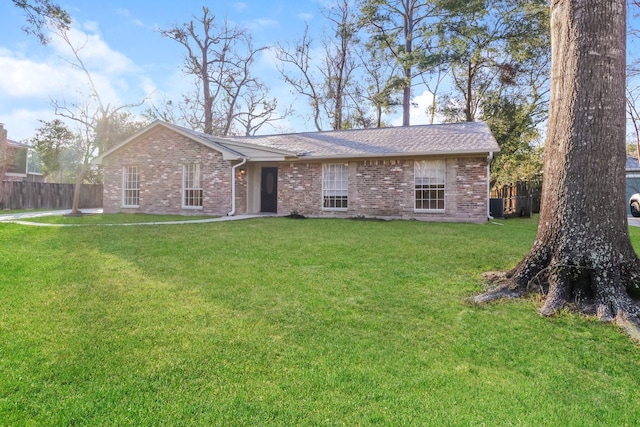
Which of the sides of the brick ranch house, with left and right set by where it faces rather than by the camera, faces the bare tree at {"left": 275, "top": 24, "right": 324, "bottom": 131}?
back

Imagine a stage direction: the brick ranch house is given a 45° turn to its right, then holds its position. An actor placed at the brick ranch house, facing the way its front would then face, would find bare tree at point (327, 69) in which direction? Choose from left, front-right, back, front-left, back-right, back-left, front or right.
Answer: back-right

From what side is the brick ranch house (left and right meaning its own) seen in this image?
front

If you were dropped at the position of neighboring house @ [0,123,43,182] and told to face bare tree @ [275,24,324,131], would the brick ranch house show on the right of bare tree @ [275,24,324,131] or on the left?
right

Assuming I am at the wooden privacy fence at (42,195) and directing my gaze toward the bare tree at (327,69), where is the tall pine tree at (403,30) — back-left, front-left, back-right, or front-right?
front-right

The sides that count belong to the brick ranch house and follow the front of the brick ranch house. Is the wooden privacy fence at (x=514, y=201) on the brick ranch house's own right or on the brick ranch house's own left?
on the brick ranch house's own left

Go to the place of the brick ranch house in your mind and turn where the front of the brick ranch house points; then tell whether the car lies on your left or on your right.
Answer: on your left

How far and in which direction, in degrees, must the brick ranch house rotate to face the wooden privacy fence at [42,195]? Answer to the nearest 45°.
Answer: approximately 135° to its right

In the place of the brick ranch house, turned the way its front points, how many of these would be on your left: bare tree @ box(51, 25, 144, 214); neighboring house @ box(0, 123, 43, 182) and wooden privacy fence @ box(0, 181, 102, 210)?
0

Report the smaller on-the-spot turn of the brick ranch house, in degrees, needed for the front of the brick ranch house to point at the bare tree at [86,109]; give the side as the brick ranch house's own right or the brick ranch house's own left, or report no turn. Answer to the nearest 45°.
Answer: approximately 90° to the brick ranch house's own right

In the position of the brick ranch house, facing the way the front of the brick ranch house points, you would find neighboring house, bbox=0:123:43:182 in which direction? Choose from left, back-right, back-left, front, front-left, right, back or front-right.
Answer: back-right

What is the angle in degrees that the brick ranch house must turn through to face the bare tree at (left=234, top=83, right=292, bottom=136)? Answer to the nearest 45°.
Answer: approximately 180°
